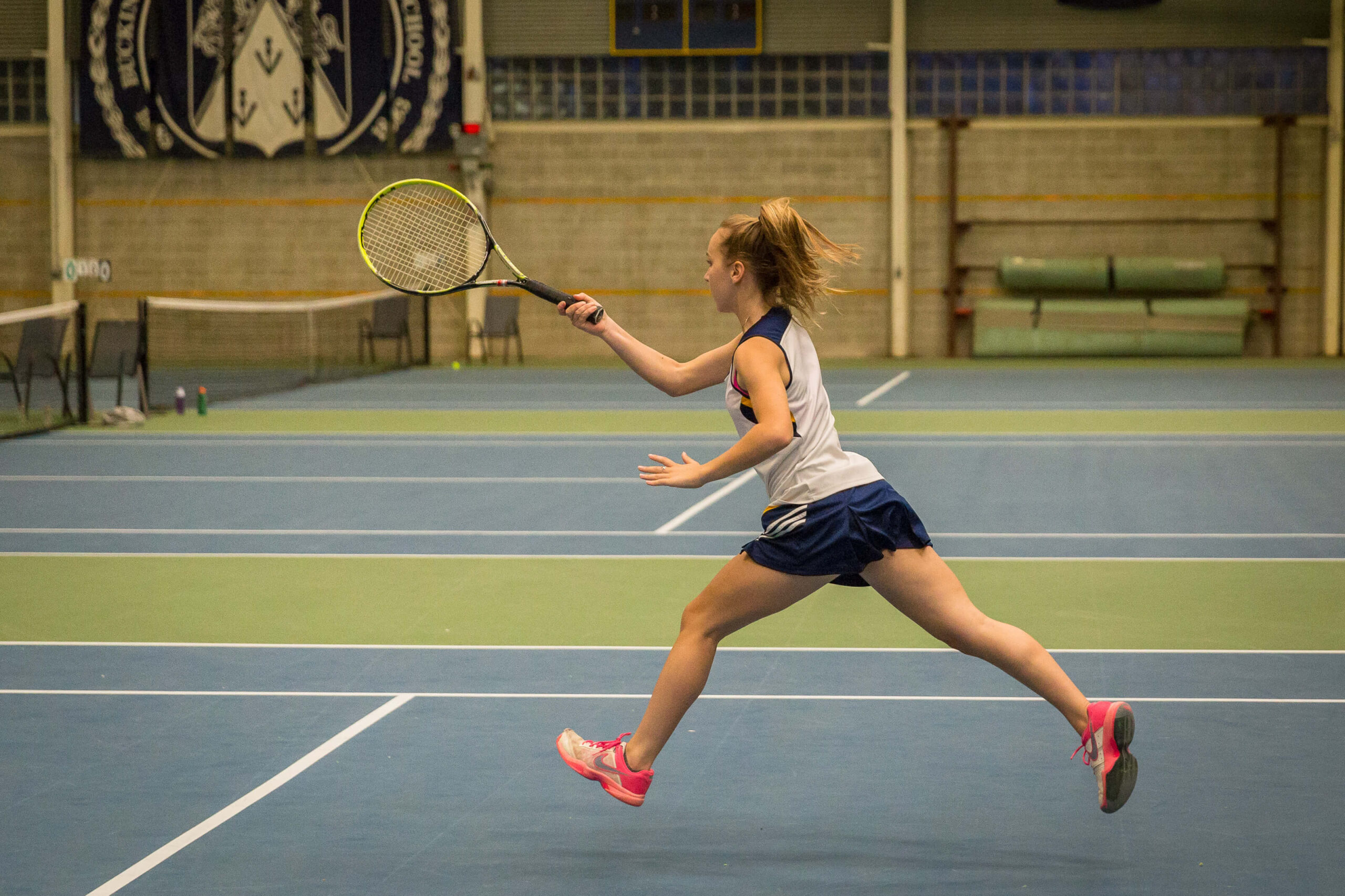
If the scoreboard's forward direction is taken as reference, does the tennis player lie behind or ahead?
ahead

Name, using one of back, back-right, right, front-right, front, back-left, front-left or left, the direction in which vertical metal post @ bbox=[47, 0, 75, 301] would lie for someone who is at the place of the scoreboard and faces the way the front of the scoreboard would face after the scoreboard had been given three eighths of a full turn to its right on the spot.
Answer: front-left

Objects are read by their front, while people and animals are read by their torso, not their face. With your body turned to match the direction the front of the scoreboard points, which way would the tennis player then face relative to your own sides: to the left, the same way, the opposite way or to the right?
to the right

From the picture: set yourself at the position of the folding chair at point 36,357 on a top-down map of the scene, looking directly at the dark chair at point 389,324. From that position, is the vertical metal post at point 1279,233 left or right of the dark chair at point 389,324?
right

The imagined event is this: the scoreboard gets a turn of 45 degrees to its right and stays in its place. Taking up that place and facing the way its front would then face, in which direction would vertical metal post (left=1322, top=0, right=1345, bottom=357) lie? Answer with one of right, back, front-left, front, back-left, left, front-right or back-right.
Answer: back-left

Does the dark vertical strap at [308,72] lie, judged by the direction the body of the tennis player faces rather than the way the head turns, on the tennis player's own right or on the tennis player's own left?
on the tennis player's own right

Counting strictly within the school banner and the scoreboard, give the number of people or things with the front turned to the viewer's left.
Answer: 0

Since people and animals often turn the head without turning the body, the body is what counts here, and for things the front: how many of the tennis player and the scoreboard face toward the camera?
1

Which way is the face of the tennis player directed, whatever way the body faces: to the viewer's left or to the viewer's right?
to the viewer's left

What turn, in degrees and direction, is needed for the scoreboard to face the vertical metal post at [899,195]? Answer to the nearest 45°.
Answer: approximately 90° to its left

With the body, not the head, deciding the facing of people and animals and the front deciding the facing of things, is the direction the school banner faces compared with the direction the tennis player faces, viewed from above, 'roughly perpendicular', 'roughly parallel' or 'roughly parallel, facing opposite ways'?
roughly perpendicular

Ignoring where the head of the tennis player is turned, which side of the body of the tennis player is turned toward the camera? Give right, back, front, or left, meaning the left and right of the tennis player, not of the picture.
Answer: left

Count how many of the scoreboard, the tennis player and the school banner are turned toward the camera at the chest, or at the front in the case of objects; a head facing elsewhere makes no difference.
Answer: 2

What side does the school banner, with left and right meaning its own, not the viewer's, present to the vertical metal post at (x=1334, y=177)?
left

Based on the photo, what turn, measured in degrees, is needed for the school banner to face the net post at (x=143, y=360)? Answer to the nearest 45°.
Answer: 0° — it already faces it
